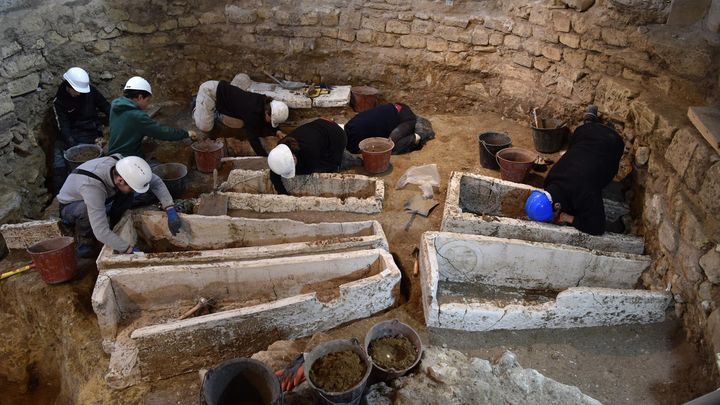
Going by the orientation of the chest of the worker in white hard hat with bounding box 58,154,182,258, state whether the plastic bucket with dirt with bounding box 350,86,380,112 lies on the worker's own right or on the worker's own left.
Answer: on the worker's own left

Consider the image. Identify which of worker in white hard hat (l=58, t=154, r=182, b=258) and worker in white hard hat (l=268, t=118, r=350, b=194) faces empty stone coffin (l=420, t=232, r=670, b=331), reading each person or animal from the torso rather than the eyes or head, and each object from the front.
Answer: worker in white hard hat (l=58, t=154, r=182, b=258)

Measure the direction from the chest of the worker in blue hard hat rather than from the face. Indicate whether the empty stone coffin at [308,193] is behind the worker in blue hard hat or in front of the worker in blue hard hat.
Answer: in front

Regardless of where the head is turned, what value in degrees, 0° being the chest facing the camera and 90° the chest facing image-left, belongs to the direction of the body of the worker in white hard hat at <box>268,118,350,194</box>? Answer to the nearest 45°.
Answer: approximately 45°

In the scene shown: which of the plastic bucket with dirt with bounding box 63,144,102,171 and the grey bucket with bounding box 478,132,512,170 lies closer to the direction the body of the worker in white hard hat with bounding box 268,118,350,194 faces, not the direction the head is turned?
the plastic bucket with dirt

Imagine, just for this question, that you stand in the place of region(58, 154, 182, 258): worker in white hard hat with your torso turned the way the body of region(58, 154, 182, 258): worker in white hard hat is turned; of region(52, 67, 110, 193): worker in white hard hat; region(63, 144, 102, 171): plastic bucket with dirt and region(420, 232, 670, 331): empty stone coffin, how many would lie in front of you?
1

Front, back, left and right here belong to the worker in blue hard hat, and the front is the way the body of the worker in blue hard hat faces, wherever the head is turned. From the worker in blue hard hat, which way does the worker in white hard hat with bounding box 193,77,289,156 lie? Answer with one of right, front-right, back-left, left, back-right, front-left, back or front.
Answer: front-right

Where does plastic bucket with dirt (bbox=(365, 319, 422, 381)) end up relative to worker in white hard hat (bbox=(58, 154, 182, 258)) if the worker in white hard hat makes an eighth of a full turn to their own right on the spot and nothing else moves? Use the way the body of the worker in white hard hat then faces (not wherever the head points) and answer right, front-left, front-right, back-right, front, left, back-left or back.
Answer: front-left

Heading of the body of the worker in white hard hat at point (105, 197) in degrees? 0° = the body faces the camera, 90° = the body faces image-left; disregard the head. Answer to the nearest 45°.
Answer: approximately 315°

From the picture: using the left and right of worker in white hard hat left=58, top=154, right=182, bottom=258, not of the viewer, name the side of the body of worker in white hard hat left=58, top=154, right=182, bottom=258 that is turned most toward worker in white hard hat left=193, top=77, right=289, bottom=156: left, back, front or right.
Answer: left

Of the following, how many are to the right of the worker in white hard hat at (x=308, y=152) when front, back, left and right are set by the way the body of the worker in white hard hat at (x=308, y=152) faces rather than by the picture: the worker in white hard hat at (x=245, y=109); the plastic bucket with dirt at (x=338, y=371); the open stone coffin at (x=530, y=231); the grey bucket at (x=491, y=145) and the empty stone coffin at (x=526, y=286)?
1

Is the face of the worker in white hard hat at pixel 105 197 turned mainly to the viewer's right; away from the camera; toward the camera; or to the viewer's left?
to the viewer's right

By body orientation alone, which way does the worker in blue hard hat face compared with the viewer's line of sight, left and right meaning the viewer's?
facing the viewer and to the left of the viewer

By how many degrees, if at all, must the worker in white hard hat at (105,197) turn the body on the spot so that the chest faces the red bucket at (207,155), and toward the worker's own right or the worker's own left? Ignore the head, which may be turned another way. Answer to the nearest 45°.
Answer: approximately 90° to the worker's own left

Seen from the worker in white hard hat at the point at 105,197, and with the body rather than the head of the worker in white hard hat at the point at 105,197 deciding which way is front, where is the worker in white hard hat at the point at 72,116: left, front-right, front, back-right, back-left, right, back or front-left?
back-left

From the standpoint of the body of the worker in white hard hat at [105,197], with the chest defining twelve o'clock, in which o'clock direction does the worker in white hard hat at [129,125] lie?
the worker in white hard hat at [129,125] is roughly at 8 o'clock from the worker in white hard hat at [105,197].

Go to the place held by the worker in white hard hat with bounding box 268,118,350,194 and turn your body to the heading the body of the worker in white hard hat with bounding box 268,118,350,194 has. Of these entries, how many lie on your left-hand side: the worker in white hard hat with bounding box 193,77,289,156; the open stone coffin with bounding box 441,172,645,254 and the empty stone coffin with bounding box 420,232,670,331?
2

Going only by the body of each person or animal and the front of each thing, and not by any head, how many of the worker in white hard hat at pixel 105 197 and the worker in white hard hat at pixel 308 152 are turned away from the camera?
0
